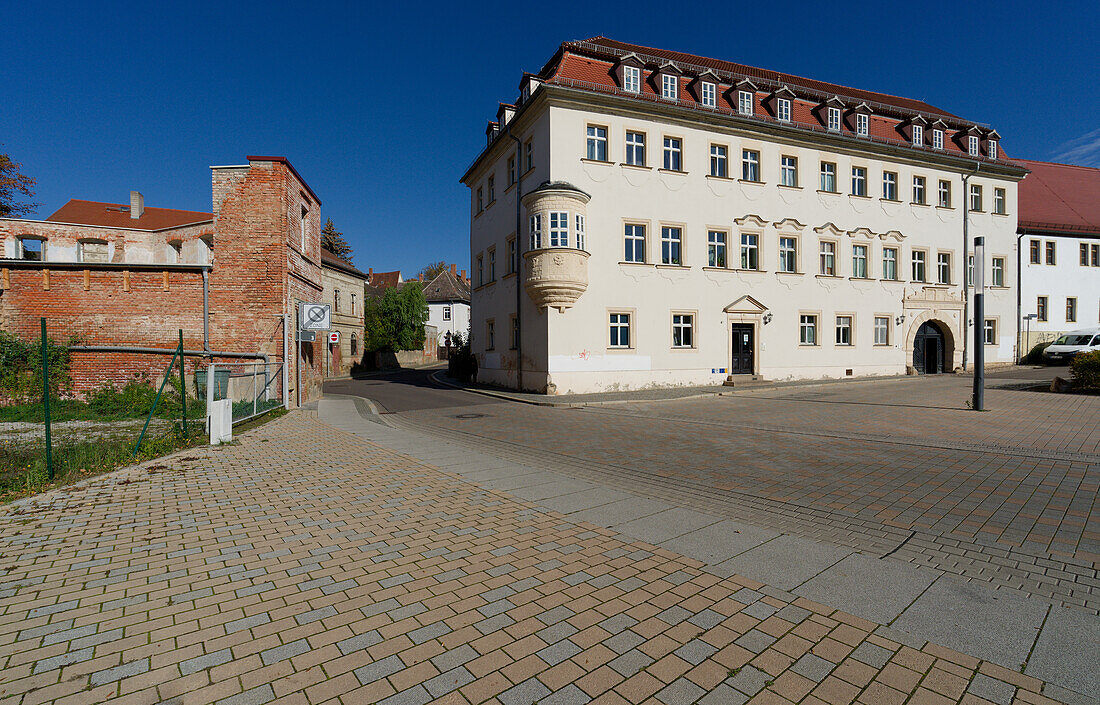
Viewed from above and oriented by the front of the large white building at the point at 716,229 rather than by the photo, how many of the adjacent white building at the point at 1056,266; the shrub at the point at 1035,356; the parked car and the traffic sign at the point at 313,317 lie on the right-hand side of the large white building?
1

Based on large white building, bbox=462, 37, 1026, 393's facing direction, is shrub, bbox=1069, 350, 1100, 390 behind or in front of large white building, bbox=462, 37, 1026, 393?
in front

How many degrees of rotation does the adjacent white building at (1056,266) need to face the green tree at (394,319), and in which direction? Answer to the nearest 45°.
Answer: approximately 90° to its right

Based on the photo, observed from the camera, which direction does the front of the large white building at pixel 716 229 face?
facing the viewer and to the right of the viewer

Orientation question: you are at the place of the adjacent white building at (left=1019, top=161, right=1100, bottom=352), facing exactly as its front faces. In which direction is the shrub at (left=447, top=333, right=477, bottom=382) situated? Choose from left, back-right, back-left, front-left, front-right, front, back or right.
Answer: right

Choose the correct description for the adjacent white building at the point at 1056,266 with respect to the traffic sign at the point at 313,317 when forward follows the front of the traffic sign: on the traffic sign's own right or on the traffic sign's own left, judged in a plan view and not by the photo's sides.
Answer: on the traffic sign's own left

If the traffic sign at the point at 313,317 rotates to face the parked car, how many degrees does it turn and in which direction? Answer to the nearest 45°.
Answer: approximately 90° to its left

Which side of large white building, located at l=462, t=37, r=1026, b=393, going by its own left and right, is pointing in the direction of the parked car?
left

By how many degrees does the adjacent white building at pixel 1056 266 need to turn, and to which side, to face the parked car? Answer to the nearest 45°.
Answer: approximately 45° to its right

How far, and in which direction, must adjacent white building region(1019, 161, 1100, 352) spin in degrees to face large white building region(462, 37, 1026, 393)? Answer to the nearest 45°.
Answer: approximately 90° to its right

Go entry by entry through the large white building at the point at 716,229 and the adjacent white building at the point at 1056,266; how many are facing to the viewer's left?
0

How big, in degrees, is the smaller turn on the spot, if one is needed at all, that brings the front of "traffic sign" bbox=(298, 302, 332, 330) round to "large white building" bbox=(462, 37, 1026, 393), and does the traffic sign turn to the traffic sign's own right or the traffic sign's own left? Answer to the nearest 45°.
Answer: approximately 90° to the traffic sign's own left

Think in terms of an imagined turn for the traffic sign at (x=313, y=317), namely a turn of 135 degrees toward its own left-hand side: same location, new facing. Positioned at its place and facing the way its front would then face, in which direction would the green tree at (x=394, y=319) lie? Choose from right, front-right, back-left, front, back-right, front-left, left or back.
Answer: front-left
